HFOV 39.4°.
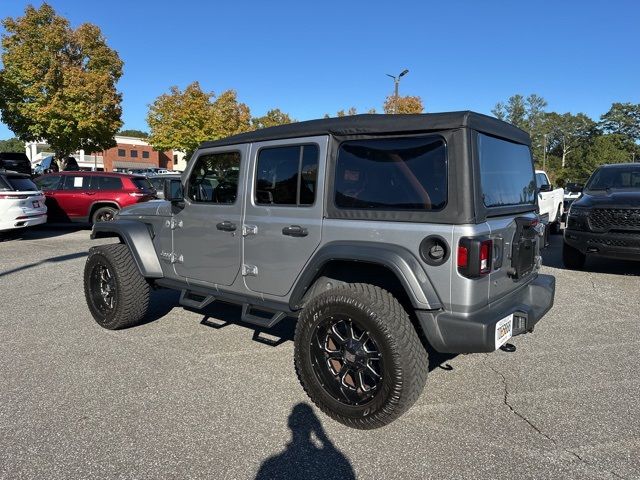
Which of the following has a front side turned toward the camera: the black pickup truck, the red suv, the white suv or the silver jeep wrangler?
the black pickup truck

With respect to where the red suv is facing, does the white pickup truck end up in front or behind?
behind

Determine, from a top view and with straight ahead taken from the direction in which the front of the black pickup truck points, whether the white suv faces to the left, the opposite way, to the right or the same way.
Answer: to the right

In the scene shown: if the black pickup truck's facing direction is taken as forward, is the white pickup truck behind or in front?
behind

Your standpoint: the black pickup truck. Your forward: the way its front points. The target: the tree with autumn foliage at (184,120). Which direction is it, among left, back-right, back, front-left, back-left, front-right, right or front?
back-right

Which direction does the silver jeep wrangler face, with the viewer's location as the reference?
facing away from the viewer and to the left of the viewer

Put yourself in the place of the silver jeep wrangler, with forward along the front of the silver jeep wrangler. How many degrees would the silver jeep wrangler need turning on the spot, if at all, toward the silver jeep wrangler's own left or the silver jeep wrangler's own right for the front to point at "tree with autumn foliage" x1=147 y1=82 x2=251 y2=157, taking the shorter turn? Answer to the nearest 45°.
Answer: approximately 45° to the silver jeep wrangler's own right

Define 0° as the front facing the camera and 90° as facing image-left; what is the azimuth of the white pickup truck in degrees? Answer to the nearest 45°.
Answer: approximately 315°

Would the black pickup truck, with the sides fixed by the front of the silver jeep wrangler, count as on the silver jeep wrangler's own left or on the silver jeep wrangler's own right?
on the silver jeep wrangler's own right

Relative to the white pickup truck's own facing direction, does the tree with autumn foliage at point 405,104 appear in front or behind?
behind

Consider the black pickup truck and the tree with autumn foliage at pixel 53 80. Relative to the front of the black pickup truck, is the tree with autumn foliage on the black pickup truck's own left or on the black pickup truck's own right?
on the black pickup truck's own right

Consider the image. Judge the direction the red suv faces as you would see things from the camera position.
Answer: facing away from the viewer and to the left of the viewer
